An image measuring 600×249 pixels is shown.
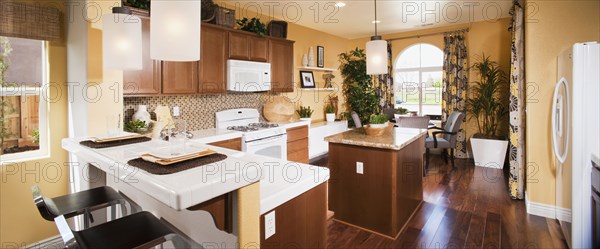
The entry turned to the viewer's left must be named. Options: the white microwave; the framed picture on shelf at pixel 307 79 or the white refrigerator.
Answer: the white refrigerator

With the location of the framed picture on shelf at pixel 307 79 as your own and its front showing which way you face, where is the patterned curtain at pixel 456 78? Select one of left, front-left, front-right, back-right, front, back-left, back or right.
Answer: front-left

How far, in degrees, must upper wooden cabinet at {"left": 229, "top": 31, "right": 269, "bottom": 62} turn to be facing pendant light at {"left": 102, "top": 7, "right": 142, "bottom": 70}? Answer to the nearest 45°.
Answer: approximately 45° to its right

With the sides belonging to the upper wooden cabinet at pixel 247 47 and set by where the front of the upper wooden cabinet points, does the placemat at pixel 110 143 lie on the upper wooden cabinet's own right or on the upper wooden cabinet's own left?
on the upper wooden cabinet's own right

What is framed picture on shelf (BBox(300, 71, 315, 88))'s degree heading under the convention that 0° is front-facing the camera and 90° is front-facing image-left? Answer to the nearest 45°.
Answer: approximately 315°

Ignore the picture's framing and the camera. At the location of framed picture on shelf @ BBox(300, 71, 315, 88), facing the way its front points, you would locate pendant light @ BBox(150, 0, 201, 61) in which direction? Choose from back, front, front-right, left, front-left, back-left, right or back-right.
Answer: front-right

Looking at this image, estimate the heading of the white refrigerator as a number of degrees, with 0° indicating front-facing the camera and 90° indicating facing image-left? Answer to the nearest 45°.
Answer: approximately 90°

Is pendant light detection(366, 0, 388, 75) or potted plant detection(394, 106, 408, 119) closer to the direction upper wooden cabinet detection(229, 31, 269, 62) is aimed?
the pendant light

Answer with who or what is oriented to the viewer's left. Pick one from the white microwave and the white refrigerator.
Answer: the white refrigerator
